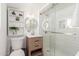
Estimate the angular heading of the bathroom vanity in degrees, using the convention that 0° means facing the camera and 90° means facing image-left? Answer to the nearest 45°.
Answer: approximately 315°
